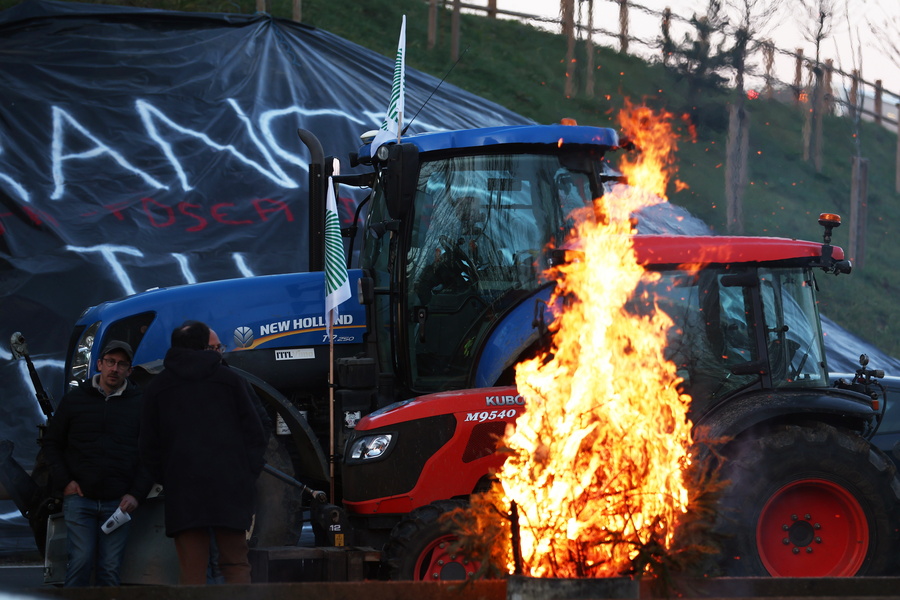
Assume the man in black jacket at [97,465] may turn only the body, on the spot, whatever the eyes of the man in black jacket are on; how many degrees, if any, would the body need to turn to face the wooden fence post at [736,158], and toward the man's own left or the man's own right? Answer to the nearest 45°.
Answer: approximately 135° to the man's own left

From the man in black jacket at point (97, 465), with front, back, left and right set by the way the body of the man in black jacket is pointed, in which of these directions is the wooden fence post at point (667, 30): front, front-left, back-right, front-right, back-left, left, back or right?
back-left

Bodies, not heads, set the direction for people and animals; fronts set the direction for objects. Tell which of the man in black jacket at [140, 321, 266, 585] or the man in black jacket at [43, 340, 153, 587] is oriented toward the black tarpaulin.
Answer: the man in black jacket at [140, 321, 266, 585]

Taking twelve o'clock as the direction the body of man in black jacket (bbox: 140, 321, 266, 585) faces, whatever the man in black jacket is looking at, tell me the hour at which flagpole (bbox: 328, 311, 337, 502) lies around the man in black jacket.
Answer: The flagpole is roughly at 1 o'clock from the man in black jacket.

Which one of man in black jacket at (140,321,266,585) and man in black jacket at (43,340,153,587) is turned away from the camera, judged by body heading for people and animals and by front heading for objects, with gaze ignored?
man in black jacket at (140,321,266,585)

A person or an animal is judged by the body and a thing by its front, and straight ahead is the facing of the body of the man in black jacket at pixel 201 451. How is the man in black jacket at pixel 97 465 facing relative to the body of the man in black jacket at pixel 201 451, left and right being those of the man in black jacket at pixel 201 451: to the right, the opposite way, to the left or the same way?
the opposite way

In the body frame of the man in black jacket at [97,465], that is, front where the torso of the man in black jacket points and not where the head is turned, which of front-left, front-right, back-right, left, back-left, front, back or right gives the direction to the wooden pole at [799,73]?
back-left

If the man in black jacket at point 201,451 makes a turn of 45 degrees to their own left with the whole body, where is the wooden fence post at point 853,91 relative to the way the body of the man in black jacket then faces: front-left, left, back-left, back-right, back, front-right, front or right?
right

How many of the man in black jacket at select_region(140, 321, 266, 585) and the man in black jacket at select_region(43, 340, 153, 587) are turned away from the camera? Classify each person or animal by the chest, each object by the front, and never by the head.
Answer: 1

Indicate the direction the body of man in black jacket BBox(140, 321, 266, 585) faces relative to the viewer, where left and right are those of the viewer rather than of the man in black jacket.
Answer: facing away from the viewer

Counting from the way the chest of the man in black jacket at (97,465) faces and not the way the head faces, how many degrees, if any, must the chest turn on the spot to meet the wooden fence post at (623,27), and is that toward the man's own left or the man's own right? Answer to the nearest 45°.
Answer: approximately 135° to the man's own left

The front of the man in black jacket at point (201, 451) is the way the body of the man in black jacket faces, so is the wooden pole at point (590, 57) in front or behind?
in front

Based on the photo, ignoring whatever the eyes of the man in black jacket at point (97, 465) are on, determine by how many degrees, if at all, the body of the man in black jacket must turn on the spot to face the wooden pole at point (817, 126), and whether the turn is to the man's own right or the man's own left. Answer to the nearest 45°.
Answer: approximately 135° to the man's own left

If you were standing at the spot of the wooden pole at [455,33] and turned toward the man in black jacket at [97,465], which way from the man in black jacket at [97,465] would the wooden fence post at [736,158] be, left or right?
left

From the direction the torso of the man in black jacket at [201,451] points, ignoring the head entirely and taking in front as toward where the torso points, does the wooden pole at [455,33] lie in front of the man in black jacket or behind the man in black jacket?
in front
